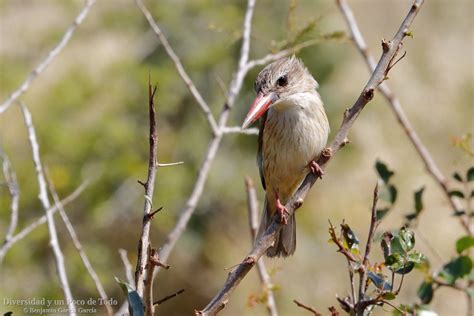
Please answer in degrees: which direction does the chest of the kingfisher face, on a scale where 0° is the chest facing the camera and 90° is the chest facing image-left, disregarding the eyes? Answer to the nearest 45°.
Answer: approximately 0°
